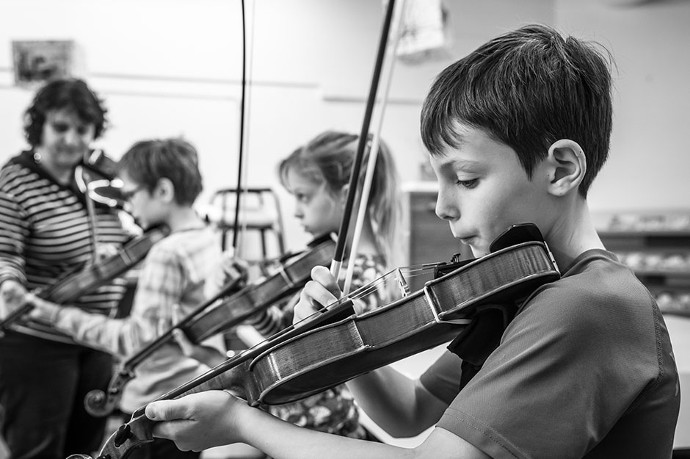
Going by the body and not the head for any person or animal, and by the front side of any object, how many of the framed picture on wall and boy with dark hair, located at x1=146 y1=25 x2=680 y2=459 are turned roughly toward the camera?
1

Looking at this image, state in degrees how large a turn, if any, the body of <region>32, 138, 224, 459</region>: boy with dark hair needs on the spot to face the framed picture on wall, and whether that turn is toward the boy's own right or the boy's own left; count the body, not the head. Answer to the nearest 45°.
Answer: approximately 90° to the boy's own right

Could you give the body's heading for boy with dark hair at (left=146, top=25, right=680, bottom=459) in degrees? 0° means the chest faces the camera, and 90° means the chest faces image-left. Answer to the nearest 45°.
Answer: approximately 90°

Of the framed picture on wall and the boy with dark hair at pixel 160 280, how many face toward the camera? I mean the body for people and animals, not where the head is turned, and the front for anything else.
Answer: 1

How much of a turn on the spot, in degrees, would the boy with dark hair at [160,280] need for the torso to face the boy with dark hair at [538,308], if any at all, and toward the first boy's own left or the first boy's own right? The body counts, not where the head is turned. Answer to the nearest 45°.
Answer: approximately 90° to the first boy's own left

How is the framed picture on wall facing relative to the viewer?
toward the camera

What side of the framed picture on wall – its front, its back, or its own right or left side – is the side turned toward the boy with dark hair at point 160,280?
front

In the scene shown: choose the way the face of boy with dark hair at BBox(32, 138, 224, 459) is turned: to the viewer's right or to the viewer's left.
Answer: to the viewer's left

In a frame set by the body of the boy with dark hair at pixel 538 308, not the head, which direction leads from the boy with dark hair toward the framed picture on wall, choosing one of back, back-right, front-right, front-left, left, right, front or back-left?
front-right

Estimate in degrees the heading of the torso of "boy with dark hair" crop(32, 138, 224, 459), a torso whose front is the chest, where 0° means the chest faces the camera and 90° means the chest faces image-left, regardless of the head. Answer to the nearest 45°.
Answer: approximately 90°

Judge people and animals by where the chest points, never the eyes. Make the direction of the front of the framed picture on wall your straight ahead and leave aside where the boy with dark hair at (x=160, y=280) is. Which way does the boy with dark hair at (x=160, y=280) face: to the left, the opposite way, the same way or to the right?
to the right

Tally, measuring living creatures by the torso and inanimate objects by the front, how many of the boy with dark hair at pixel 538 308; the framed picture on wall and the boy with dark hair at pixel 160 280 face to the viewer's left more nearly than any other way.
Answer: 2

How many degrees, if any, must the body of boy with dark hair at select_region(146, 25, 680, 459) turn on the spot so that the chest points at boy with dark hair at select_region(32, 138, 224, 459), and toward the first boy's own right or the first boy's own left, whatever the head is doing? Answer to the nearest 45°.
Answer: approximately 45° to the first boy's own right

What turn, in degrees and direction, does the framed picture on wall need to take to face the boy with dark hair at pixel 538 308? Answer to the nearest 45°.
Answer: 0° — it already faces them

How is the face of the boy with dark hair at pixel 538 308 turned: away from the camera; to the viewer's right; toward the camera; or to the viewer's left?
to the viewer's left
